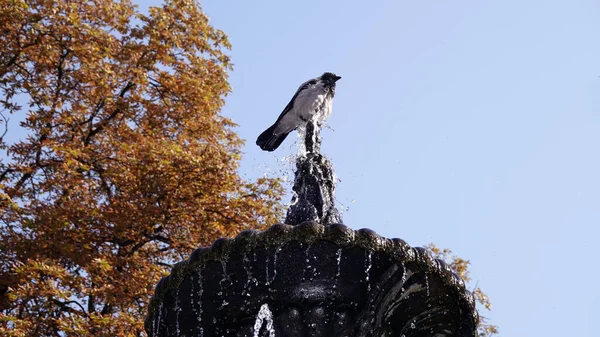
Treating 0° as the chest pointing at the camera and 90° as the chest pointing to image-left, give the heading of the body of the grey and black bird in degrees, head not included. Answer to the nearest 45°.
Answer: approximately 270°
